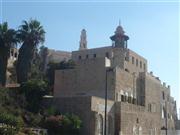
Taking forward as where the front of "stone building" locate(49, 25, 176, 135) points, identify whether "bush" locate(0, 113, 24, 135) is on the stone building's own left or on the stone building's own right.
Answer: on the stone building's own right

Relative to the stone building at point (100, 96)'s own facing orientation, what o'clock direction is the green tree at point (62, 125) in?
The green tree is roughly at 2 o'clock from the stone building.

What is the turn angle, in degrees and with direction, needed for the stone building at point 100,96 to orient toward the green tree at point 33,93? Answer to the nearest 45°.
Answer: approximately 90° to its right

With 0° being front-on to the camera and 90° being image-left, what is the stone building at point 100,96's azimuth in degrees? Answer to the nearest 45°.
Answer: approximately 315°

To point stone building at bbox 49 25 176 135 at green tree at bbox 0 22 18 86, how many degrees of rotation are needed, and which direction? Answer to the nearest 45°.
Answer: approximately 135° to its right

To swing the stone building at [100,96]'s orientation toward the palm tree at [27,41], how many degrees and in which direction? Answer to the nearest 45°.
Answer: approximately 135° to its right

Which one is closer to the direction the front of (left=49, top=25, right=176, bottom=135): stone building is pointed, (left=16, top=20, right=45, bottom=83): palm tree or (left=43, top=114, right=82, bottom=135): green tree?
the green tree

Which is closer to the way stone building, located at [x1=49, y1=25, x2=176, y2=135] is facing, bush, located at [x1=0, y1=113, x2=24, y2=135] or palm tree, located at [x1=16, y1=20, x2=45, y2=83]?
the bush

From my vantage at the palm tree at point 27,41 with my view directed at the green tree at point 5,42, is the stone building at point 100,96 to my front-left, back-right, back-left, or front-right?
back-left
